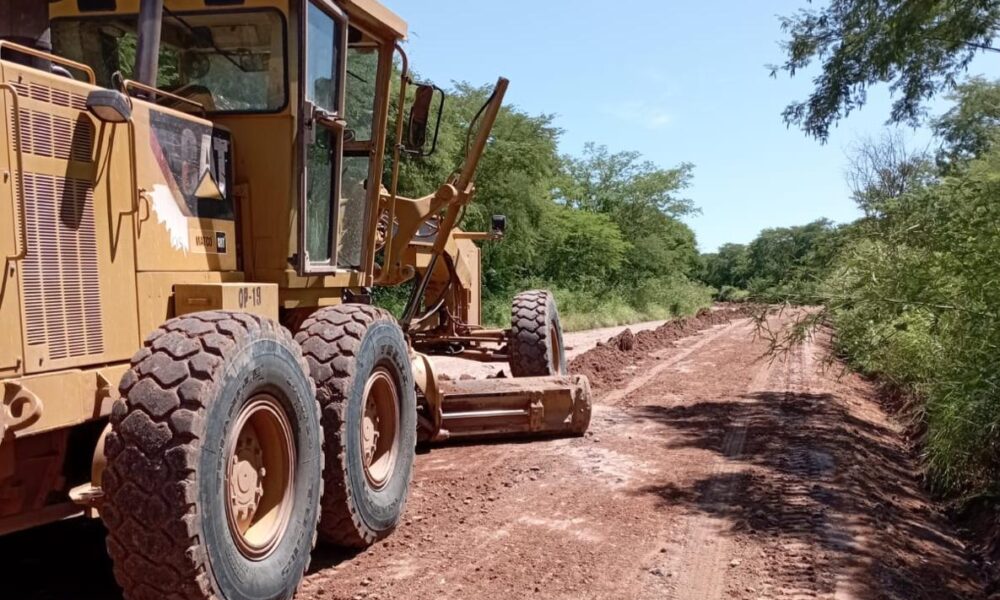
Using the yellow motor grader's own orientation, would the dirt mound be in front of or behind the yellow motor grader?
in front

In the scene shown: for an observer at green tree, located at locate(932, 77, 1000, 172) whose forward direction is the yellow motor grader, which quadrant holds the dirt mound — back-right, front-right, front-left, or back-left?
front-right

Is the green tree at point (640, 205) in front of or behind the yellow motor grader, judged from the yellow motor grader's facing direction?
in front

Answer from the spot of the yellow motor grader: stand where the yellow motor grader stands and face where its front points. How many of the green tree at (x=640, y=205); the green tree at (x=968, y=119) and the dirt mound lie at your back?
0

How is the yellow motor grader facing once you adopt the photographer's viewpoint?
facing away from the viewer and to the right of the viewer
